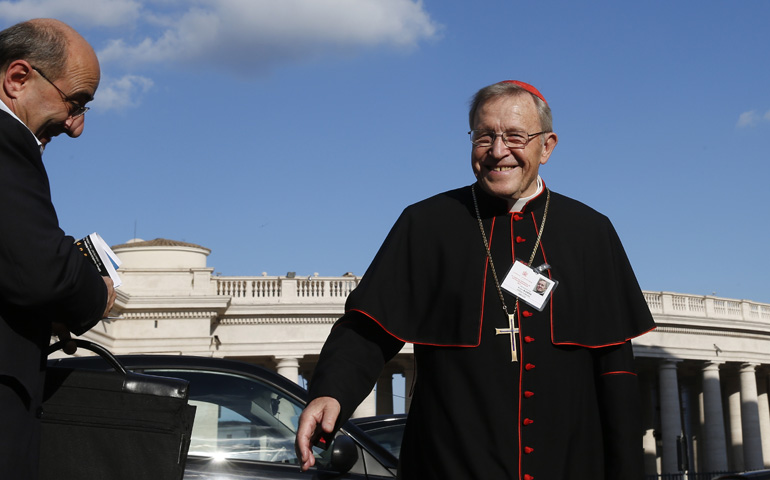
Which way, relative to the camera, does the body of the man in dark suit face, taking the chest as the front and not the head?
to the viewer's right

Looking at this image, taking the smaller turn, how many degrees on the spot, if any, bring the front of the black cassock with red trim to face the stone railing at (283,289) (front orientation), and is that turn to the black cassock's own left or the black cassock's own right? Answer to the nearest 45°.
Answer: approximately 180°

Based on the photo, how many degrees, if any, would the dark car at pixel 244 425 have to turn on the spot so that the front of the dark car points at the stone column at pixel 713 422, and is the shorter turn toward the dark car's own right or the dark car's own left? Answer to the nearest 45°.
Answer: approximately 45° to the dark car's own left

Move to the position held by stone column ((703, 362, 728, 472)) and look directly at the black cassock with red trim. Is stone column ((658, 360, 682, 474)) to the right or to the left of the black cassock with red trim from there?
right

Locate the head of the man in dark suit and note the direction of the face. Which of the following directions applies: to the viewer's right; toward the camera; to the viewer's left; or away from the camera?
to the viewer's right

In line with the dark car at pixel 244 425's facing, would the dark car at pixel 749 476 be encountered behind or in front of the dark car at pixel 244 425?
in front

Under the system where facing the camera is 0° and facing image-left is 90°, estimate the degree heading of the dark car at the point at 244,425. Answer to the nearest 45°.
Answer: approximately 270°

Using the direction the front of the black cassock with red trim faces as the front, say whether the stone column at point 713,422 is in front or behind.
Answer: behind

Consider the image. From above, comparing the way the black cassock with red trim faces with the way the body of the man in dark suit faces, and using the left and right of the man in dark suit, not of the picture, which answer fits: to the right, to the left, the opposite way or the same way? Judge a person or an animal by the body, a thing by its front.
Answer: to the right

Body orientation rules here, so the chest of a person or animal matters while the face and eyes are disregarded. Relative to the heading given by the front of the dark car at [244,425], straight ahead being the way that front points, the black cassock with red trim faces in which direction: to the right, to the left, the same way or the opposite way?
to the right

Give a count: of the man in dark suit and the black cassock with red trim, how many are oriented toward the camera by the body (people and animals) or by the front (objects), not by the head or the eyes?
1

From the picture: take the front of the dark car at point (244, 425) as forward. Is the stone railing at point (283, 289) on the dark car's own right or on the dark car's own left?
on the dark car's own left
